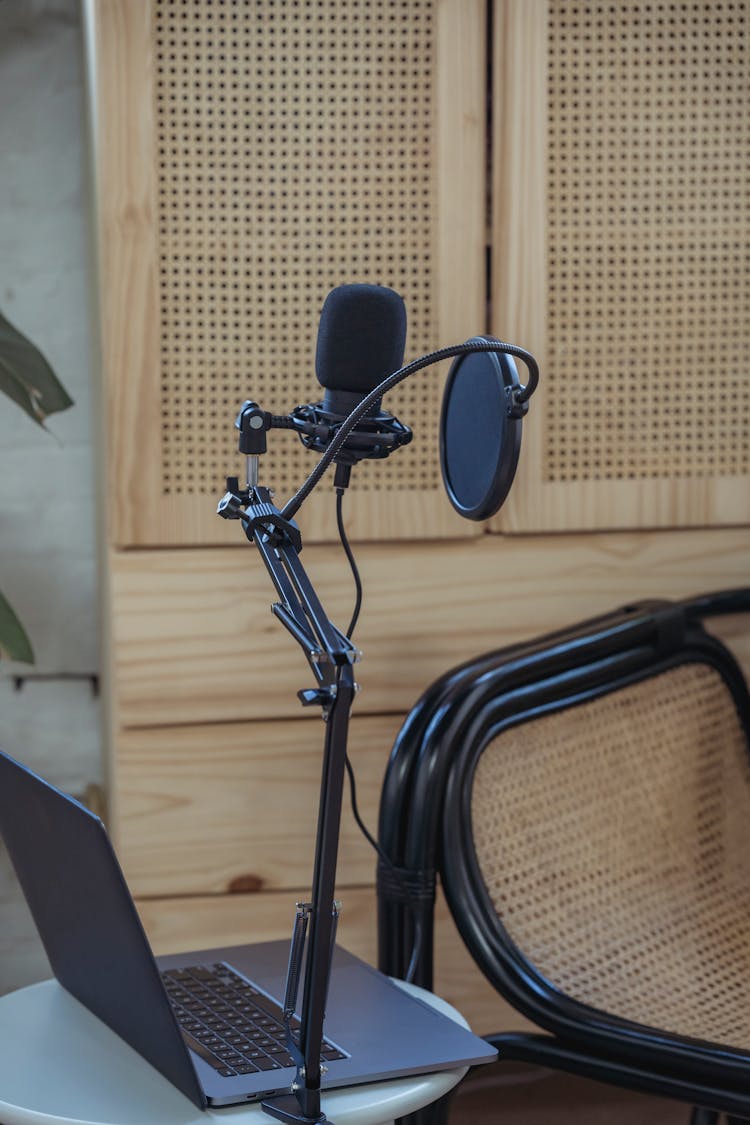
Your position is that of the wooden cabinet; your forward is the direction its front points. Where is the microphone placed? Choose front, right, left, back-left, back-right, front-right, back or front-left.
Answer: front

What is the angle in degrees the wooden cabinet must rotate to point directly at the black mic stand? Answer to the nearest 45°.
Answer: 0° — it already faces it

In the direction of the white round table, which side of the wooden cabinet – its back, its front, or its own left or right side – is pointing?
front

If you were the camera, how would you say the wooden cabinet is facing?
facing the viewer

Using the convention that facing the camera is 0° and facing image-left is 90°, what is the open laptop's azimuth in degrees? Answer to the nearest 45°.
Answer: approximately 225°

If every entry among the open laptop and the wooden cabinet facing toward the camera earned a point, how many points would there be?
1

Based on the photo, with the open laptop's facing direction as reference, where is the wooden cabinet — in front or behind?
in front
